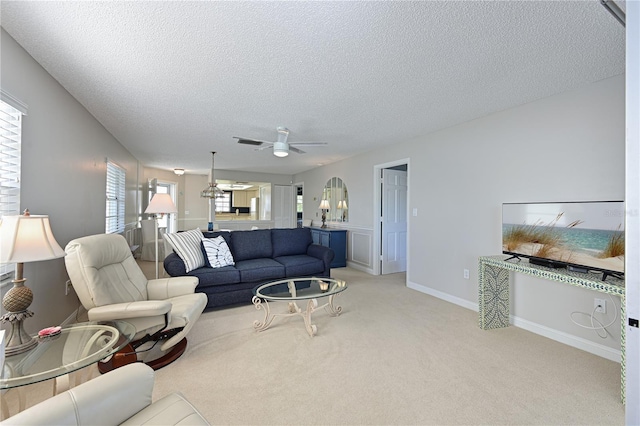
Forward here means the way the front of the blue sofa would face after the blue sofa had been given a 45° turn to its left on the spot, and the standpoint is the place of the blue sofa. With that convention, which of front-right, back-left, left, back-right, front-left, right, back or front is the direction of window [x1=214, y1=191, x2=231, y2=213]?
left

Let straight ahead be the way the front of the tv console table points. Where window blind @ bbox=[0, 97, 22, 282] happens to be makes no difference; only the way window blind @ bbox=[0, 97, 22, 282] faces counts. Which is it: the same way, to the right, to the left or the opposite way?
the opposite way

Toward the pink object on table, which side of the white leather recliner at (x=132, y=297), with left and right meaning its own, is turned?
right

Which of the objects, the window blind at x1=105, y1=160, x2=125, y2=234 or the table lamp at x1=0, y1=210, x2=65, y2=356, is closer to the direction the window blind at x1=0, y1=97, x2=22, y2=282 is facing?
the table lamp

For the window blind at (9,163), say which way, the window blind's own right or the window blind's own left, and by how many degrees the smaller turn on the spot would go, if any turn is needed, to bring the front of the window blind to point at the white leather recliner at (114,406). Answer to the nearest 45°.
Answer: approximately 45° to the window blind's own right

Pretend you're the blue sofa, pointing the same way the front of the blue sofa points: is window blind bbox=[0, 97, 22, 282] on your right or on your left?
on your right

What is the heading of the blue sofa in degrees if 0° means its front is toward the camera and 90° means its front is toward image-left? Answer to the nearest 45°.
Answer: approximately 315°

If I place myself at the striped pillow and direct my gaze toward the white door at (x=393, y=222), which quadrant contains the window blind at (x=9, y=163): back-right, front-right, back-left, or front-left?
back-right
